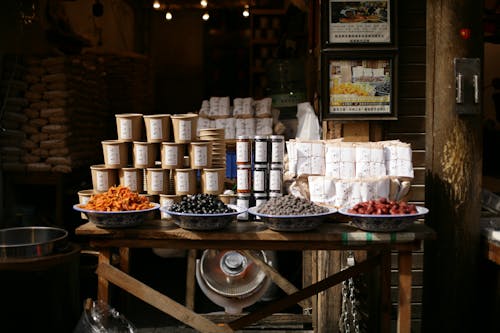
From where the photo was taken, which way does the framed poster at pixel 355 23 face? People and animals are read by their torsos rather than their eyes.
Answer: toward the camera

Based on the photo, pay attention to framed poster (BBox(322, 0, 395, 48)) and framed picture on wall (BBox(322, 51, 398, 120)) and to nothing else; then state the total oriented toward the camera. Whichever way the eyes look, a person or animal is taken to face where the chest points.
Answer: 2

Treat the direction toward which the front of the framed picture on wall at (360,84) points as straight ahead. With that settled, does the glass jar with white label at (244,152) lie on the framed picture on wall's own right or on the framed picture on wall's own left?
on the framed picture on wall's own right

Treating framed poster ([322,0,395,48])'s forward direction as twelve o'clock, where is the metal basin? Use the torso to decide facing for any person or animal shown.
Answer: The metal basin is roughly at 2 o'clock from the framed poster.

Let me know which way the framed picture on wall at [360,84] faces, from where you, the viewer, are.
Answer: facing the viewer

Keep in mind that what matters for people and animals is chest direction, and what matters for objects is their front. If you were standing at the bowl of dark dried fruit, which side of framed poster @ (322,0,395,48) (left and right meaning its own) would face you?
front
